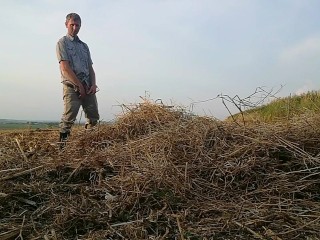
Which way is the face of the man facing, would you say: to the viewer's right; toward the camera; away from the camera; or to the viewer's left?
toward the camera

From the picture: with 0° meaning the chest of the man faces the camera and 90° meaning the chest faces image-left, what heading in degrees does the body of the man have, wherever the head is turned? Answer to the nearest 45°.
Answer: approximately 315°
